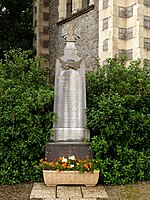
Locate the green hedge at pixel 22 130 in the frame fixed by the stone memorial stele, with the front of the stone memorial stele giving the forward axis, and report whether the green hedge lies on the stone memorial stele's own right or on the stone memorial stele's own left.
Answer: on the stone memorial stele's own right

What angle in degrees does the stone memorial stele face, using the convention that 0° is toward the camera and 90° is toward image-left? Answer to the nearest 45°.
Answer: approximately 0°

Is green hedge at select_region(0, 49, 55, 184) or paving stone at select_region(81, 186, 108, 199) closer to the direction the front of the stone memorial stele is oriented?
the paving stone

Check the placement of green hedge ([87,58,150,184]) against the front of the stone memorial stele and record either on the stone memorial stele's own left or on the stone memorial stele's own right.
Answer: on the stone memorial stele's own left
